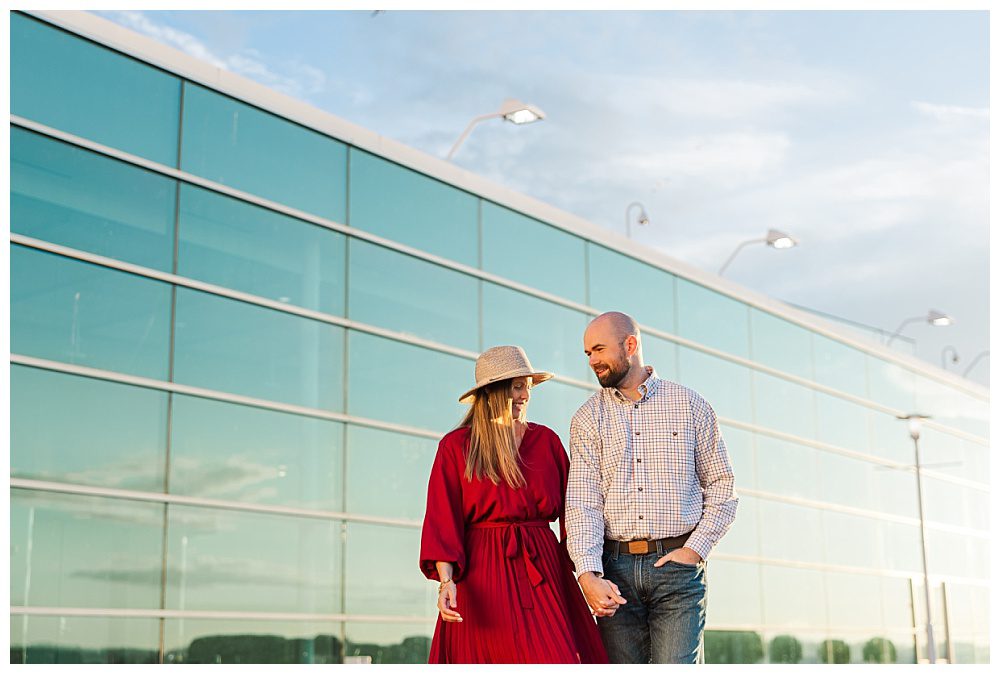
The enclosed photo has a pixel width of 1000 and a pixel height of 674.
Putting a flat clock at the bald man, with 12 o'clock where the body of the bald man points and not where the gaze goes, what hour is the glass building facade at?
The glass building facade is roughly at 5 o'clock from the bald man.

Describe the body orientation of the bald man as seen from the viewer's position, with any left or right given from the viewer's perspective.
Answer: facing the viewer

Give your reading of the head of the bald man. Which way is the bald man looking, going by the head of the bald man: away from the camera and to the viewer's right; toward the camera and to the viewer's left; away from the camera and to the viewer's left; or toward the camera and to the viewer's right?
toward the camera and to the viewer's left

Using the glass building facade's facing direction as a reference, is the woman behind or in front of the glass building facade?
in front

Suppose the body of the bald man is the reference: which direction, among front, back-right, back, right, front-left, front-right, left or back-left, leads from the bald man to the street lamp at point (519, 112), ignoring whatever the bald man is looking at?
back

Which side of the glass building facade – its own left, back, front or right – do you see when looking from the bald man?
front

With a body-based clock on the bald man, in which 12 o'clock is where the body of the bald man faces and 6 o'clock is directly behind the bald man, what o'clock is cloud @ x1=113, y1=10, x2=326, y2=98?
The cloud is roughly at 5 o'clock from the bald man.

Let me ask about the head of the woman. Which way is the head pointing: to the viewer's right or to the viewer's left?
to the viewer's right

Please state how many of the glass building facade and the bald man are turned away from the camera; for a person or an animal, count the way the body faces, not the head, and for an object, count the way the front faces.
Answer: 0

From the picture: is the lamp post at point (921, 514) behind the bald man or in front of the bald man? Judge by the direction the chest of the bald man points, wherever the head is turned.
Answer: behind

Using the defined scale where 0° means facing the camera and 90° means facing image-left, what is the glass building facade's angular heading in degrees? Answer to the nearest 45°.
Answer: approximately 315°
